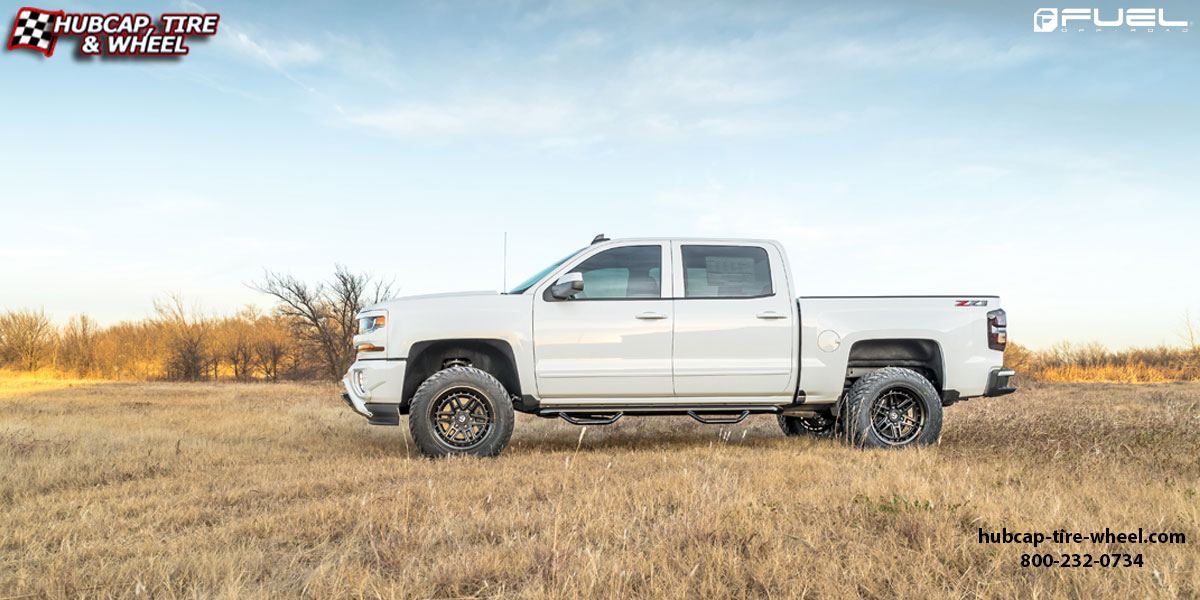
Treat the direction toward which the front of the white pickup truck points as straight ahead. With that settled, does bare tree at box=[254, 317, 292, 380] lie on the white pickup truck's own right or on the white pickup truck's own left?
on the white pickup truck's own right

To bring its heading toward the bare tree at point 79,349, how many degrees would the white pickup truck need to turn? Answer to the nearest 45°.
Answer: approximately 45° to its right

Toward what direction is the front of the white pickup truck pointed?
to the viewer's left

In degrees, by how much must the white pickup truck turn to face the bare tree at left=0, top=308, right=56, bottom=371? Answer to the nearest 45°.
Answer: approximately 45° to its right
